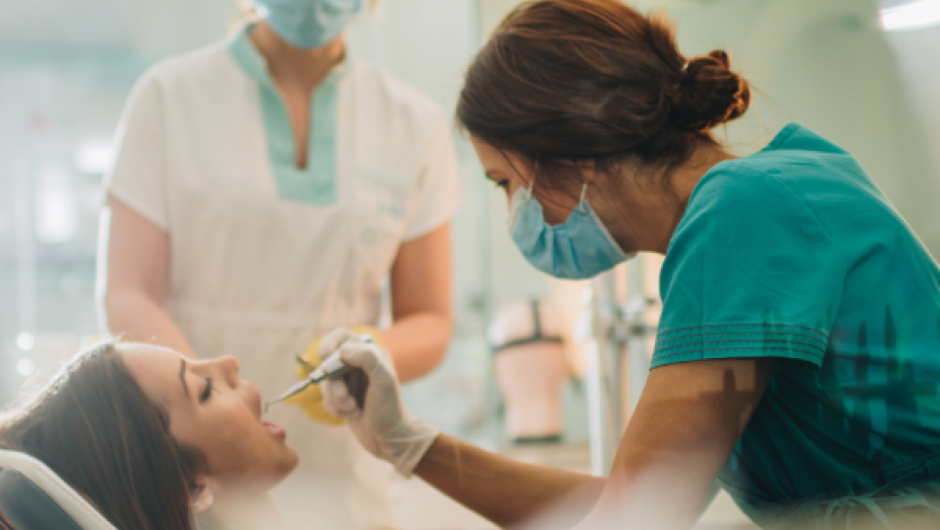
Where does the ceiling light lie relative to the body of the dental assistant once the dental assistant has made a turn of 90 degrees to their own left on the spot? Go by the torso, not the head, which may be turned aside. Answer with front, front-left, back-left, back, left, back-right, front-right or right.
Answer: front-left

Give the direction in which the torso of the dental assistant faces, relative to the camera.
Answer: toward the camera

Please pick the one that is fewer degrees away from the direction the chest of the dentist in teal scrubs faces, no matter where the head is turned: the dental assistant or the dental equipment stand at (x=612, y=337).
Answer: the dental assistant

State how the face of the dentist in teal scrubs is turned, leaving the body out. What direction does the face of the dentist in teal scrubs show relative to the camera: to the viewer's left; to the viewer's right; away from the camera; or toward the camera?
to the viewer's left

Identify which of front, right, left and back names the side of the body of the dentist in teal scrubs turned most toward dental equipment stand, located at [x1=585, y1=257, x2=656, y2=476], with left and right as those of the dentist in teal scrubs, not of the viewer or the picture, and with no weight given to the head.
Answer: right

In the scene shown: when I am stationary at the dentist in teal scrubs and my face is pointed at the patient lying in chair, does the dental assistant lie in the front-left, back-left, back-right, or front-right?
front-right

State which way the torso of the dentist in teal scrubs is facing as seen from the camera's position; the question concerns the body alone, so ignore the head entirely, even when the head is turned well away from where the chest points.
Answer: to the viewer's left

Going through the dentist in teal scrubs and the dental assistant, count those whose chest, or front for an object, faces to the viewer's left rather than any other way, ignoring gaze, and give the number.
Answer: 1
